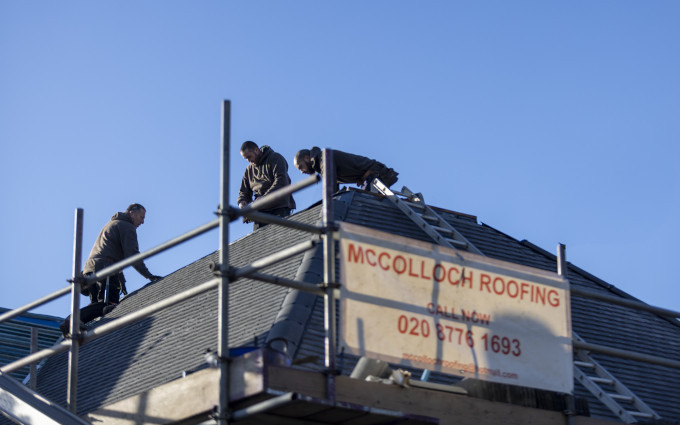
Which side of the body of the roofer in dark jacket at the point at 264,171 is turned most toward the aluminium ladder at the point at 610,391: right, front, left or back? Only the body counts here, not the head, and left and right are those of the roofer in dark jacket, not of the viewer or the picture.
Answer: left

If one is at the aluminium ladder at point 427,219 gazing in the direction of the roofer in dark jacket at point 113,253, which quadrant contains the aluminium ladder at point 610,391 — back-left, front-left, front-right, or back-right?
back-left

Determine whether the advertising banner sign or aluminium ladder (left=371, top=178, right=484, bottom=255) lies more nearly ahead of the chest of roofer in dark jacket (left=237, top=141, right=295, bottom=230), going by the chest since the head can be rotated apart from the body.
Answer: the advertising banner sign

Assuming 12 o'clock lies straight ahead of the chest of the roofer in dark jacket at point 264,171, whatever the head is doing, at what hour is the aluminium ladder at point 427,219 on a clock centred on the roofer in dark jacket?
The aluminium ladder is roughly at 9 o'clock from the roofer in dark jacket.

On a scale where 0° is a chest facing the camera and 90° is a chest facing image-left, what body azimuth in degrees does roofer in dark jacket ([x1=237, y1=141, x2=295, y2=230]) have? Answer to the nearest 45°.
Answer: approximately 45°

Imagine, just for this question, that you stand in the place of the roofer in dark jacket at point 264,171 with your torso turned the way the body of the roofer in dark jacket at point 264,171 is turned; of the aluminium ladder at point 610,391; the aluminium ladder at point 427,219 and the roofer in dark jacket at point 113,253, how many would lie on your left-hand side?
2

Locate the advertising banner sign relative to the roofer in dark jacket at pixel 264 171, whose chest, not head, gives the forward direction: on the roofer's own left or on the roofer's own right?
on the roofer's own left
